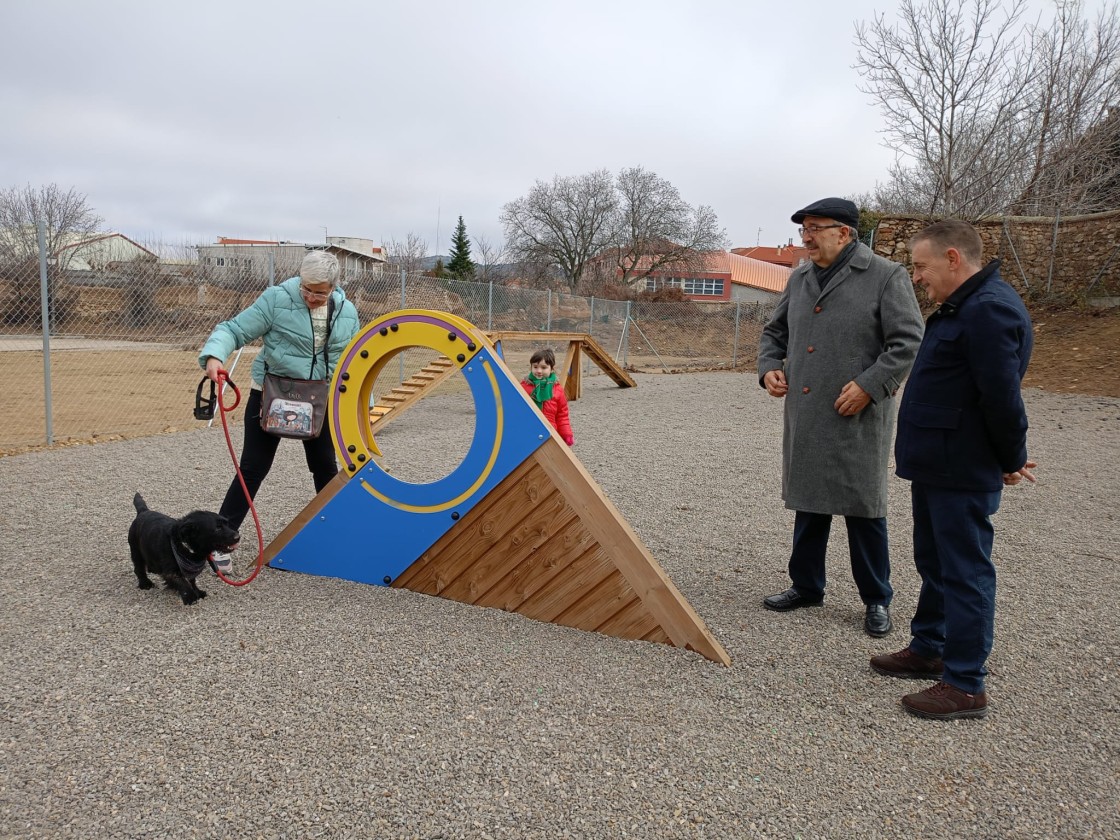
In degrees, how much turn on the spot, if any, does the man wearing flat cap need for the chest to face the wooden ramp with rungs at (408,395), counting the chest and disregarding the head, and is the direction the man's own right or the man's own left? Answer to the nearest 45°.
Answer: approximately 90° to the man's own right

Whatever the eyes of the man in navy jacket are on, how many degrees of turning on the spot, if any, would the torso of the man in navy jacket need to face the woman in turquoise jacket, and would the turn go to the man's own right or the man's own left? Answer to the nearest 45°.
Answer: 0° — they already face them

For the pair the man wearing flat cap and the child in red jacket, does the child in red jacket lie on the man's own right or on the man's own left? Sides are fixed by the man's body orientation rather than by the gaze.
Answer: on the man's own right

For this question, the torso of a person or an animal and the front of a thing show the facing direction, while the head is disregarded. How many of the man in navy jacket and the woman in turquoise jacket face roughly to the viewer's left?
1

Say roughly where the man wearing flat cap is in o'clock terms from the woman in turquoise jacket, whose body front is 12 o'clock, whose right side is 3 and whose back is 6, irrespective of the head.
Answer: The man wearing flat cap is roughly at 10 o'clock from the woman in turquoise jacket.

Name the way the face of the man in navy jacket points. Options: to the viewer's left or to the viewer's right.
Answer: to the viewer's left

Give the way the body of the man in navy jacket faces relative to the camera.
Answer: to the viewer's left

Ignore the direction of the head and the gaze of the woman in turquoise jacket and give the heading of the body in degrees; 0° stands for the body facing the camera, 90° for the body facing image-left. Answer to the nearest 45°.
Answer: approximately 0°

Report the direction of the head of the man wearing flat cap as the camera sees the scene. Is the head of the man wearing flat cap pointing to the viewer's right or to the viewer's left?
to the viewer's left

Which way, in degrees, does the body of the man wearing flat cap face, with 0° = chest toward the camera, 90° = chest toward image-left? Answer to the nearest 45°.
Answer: approximately 45°

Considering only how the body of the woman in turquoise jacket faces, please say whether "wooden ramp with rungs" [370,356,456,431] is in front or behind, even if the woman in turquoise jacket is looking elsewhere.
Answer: behind
